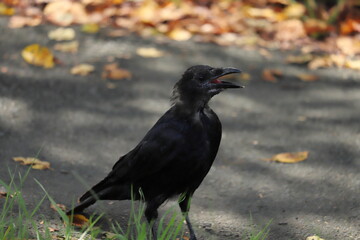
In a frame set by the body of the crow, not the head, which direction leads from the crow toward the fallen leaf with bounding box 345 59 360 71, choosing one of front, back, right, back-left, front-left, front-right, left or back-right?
front-left

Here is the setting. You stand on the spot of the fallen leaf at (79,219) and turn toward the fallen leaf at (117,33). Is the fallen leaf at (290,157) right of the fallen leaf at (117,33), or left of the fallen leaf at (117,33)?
right

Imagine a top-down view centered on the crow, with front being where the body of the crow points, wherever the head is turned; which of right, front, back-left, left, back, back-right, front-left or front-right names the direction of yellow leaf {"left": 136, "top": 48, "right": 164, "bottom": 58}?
left

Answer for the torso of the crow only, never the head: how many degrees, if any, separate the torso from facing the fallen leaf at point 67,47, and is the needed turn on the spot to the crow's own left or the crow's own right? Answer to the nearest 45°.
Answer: approximately 90° to the crow's own left

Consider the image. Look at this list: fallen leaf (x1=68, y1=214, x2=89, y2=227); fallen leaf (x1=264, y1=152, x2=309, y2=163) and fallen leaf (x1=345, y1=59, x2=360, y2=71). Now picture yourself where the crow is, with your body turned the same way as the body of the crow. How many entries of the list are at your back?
1

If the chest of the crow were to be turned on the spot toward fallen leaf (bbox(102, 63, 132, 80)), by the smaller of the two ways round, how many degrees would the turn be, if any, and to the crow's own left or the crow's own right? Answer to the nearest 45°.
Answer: approximately 90° to the crow's own left

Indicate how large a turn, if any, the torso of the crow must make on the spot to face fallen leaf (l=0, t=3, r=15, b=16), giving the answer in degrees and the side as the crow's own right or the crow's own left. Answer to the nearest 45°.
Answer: approximately 135° to the crow's own left

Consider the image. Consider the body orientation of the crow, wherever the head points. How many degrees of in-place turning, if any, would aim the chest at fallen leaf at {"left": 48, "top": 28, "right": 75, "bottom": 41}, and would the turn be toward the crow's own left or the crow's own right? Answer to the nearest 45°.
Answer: approximately 90° to the crow's own left

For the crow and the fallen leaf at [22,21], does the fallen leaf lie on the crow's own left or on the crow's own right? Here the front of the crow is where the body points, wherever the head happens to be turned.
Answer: on the crow's own left

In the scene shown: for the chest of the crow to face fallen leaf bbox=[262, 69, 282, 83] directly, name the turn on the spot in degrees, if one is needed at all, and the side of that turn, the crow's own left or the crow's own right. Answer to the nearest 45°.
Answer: approximately 90° to the crow's own left

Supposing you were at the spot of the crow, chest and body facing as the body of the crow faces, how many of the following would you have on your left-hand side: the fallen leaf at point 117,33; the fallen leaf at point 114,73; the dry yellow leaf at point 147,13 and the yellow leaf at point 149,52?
4

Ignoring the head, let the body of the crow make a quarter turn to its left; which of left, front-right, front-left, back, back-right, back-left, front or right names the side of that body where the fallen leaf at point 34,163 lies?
front-left

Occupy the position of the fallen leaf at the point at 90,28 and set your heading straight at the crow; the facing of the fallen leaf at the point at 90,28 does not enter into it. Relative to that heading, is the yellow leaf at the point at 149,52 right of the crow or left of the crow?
left

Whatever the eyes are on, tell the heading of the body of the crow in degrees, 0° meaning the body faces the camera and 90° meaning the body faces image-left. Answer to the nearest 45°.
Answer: approximately 270°

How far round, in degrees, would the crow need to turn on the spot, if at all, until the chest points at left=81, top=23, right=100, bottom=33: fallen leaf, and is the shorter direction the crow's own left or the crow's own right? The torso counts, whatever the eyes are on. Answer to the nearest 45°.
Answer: approximately 90° to the crow's own left

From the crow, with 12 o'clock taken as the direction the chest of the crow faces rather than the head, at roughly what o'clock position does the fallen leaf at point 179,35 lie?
The fallen leaf is roughly at 9 o'clock from the crow.
